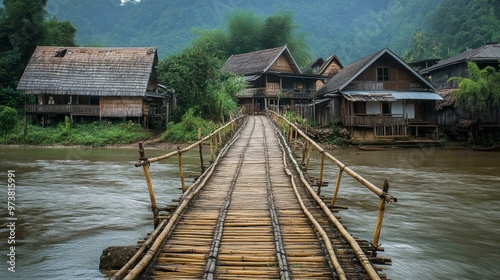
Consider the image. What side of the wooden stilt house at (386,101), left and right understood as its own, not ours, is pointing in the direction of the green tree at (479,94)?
left

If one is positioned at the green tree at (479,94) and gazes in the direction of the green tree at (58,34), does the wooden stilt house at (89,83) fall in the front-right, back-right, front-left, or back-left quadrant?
front-left

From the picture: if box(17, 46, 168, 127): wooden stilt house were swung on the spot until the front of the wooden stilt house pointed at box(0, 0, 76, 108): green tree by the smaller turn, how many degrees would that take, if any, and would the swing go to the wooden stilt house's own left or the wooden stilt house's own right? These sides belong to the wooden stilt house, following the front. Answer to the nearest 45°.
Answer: approximately 135° to the wooden stilt house's own right

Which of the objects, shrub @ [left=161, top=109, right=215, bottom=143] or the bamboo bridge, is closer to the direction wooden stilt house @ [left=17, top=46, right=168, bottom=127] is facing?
the bamboo bridge

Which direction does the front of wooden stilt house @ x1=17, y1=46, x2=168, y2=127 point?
toward the camera

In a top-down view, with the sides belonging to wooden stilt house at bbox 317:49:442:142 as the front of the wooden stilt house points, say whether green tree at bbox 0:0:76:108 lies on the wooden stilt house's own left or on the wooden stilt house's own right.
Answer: on the wooden stilt house's own right

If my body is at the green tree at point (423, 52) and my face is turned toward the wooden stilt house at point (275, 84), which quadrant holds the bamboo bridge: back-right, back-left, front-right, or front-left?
front-left

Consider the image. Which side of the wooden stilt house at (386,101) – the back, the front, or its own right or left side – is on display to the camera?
front

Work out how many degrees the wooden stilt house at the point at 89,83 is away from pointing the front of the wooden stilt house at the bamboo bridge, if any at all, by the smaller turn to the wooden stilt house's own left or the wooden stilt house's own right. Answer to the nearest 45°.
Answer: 0° — it already faces it

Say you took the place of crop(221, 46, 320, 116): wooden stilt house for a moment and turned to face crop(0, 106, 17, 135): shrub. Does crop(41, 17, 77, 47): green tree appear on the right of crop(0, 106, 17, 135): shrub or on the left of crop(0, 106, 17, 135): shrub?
right

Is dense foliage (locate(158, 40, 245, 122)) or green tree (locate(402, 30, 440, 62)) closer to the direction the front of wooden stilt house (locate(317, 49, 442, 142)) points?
the dense foliage

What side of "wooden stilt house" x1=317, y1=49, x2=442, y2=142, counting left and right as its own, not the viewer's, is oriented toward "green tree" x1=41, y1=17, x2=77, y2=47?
right

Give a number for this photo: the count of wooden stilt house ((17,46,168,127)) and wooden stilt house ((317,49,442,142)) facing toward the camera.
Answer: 2
